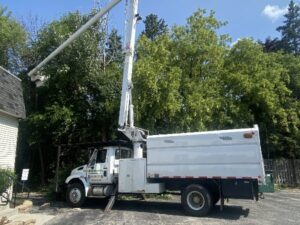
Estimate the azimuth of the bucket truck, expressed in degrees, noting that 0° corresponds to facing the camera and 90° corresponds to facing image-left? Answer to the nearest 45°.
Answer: approximately 90°

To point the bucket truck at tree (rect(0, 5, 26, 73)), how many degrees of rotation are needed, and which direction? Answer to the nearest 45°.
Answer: approximately 45° to its right

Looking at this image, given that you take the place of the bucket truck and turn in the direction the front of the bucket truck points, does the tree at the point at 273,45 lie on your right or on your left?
on your right

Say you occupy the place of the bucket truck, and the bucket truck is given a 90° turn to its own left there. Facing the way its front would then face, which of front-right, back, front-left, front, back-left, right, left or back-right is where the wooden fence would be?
back-left

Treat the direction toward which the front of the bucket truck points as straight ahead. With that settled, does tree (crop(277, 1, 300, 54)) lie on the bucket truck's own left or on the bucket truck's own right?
on the bucket truck's own right

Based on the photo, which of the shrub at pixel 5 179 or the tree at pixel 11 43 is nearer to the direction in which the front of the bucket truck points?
the shrub

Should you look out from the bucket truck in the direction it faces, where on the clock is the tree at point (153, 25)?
The tree is roughly at 3 o'clock from the bucket truck.

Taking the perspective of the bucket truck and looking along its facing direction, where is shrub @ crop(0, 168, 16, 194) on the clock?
The shrub is roughly at 12 o'clock from the bucket truck.
